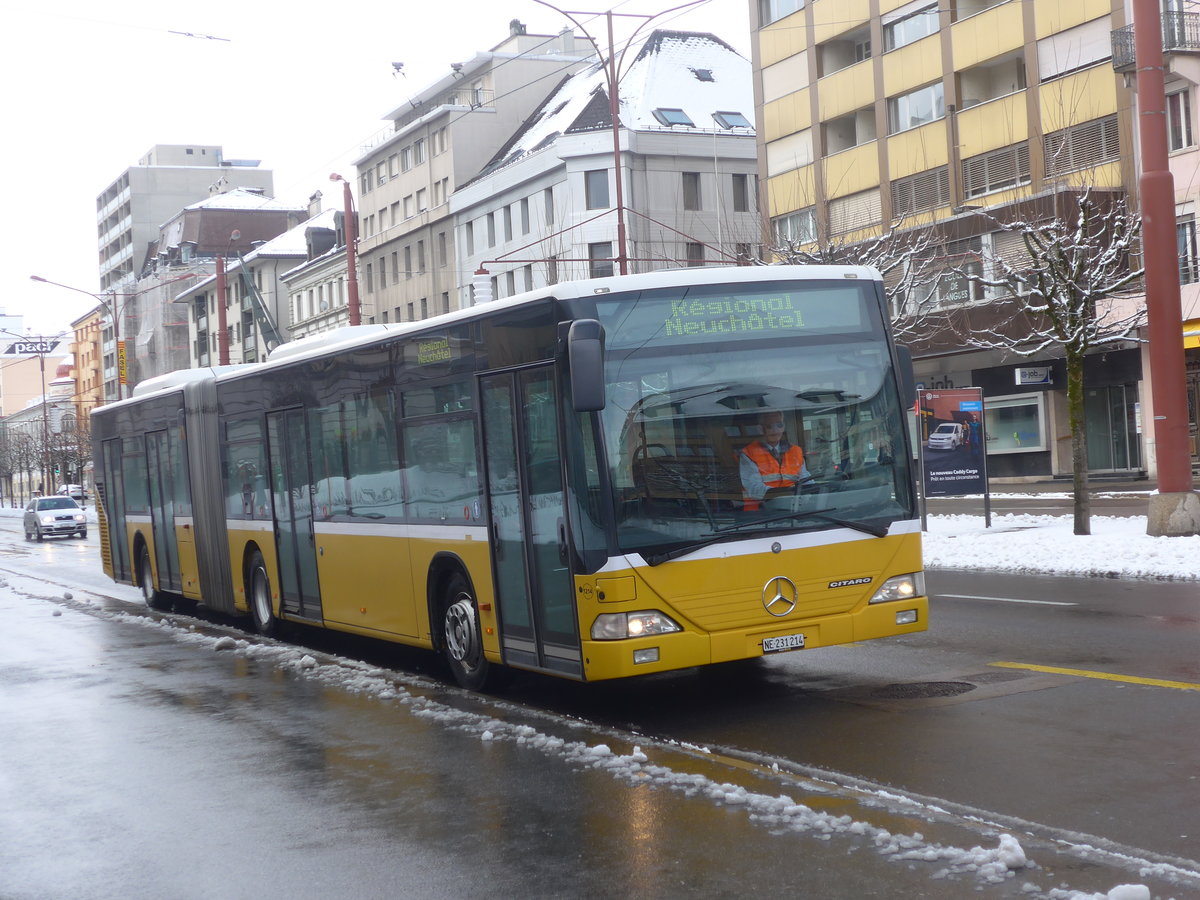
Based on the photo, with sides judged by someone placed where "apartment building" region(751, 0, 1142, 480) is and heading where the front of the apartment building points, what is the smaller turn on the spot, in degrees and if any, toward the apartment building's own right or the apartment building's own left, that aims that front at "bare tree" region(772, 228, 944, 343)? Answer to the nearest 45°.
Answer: approximately 45° to the apartment building's own left

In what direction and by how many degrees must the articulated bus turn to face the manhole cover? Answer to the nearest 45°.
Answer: approximately 45° to its left

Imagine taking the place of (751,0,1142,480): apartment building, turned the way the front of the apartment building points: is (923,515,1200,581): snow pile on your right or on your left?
on your left

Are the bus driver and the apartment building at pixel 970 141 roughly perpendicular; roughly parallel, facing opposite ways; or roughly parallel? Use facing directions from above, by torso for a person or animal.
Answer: roughly perpendicular

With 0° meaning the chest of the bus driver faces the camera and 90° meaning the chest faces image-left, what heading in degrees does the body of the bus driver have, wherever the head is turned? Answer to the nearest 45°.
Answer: approximately 315°

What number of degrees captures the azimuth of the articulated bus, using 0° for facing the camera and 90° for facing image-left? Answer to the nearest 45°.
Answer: approximately 315°
